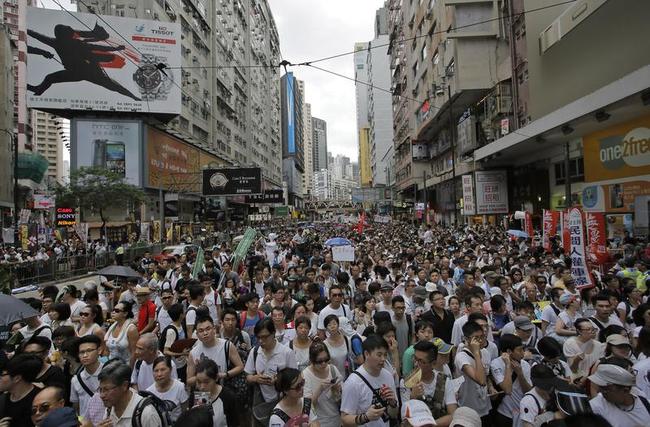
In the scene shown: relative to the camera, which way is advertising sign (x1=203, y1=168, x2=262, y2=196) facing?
toward the camera

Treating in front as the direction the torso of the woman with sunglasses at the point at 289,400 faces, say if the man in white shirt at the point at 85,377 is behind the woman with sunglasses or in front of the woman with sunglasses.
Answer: behind

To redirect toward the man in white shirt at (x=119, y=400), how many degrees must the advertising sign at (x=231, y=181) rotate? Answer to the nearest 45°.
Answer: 0° — it already faces them

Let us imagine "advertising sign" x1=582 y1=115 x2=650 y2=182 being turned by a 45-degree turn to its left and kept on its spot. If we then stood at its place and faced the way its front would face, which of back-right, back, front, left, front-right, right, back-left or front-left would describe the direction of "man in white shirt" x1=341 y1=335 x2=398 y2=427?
front

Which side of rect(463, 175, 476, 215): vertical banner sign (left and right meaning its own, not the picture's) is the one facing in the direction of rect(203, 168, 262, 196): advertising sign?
right

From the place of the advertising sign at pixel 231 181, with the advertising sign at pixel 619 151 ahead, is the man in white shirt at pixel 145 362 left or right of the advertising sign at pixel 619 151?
right

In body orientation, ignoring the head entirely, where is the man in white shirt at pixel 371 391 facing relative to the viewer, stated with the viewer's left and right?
facing the viewer and to the right of the viewer

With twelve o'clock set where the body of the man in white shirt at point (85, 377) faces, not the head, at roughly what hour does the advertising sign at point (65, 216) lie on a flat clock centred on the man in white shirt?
The advertising sign is roughly at 6 o'clock from the man in white shirt.

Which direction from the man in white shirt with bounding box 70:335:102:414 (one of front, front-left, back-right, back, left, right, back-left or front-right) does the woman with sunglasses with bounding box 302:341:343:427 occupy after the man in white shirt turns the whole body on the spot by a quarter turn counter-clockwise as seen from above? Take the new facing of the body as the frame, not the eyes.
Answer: front-right

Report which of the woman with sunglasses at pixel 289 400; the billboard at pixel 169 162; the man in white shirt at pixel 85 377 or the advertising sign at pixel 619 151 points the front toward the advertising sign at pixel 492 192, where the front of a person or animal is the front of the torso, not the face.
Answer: the billboard

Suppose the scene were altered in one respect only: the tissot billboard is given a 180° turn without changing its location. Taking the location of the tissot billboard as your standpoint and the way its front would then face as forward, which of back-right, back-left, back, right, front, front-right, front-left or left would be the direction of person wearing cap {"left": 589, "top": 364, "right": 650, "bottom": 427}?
back

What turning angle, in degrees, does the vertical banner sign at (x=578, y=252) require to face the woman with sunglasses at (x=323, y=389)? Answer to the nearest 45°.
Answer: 0° — it already faces them

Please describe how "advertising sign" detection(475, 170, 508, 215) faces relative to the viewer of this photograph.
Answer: facing the viewer

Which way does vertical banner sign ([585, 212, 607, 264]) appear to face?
toward the camera

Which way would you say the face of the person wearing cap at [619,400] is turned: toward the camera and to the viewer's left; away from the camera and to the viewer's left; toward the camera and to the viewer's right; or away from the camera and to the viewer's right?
toward the camera and to the viewer's left

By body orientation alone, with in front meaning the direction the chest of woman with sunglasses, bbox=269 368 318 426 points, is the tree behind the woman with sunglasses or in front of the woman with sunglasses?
behind

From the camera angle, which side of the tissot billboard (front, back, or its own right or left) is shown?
front
